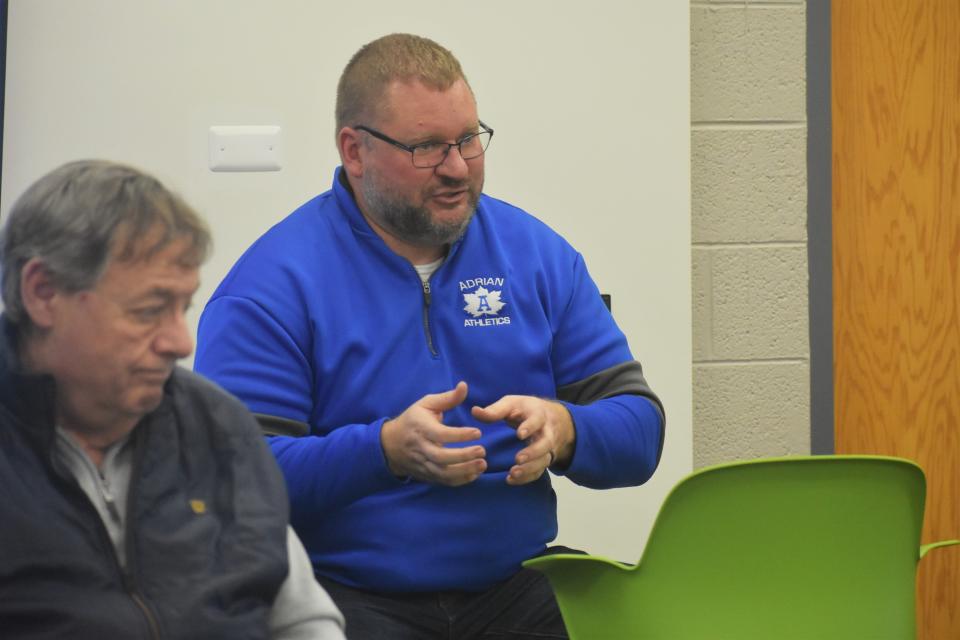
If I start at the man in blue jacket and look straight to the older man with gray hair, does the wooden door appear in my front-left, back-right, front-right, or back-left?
back-left

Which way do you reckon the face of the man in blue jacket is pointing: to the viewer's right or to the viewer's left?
to the viewer's right

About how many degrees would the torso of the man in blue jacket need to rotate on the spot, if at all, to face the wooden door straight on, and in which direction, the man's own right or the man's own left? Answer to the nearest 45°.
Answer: approximately 90° to the man's own left

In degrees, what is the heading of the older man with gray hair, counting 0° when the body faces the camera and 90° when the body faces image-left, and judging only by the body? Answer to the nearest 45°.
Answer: approximately 315°

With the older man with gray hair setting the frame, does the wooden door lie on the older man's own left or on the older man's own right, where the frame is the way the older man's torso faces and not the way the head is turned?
on the older man's own left

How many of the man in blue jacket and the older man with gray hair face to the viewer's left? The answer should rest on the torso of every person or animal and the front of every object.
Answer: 0

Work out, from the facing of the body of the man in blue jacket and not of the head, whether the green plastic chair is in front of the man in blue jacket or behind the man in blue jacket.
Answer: in front

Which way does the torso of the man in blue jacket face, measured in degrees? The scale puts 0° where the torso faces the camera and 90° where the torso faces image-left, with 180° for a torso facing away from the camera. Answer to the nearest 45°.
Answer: approximately 315°
